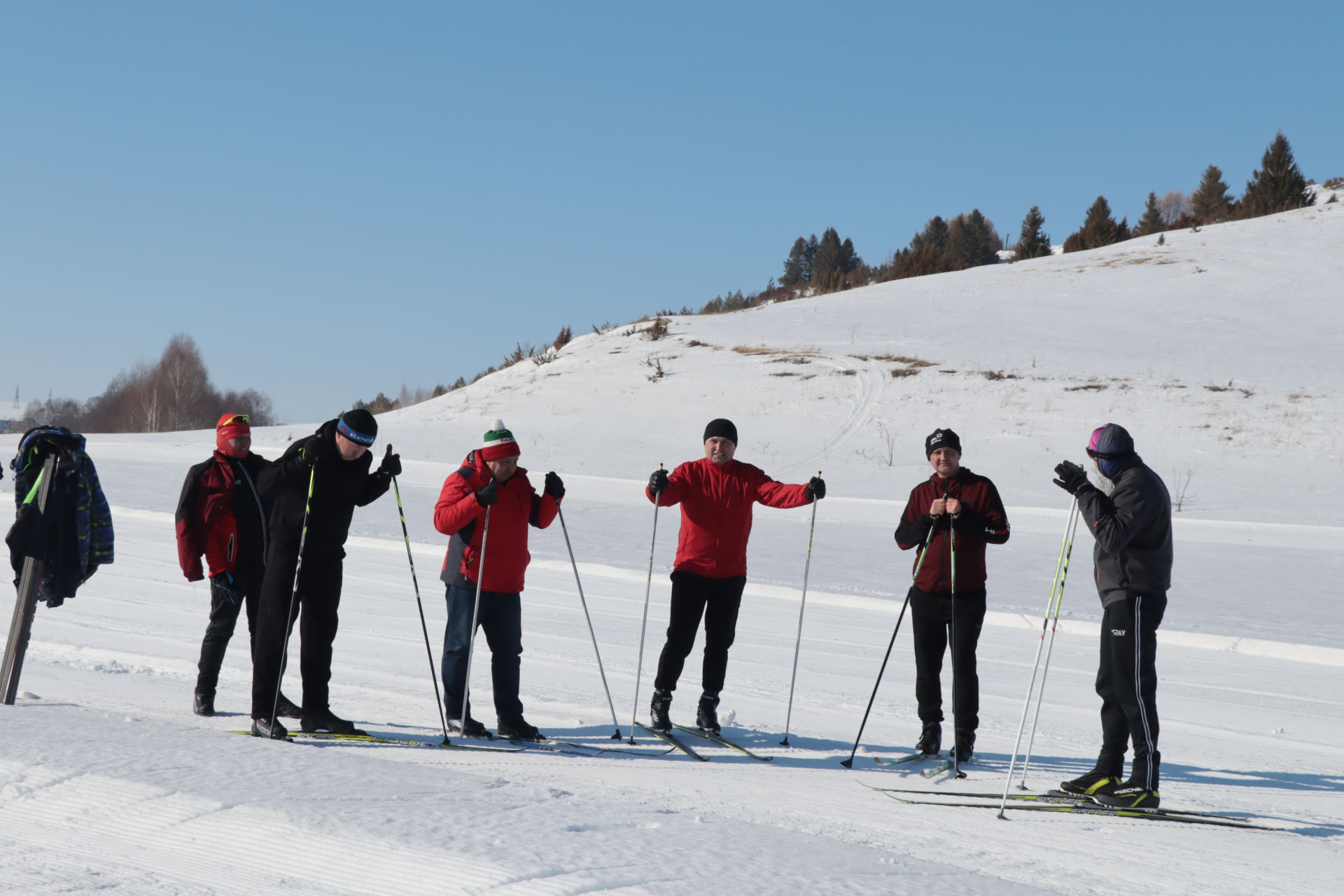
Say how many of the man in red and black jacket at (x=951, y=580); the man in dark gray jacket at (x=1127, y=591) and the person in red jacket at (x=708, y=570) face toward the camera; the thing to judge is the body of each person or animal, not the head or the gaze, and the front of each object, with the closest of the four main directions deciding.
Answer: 2

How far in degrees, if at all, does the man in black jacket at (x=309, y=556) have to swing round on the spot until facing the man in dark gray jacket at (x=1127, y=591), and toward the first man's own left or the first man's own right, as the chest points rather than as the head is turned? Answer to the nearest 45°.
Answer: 0° — they already face them

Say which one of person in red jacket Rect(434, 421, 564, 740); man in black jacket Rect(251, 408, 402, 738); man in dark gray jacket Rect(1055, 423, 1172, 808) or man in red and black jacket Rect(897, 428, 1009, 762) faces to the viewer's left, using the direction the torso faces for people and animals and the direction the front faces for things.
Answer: man in dark gray jacket Rect(1055, 423, 1172, 808)

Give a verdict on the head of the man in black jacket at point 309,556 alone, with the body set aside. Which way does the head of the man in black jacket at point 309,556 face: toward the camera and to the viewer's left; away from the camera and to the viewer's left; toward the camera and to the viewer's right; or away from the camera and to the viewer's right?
toward the camera and to the viewer's right

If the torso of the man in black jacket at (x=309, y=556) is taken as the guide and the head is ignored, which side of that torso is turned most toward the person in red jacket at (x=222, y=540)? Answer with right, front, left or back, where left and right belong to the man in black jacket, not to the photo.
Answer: back

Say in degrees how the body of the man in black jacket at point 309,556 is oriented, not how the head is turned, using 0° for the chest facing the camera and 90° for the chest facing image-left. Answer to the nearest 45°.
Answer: approximately 315°

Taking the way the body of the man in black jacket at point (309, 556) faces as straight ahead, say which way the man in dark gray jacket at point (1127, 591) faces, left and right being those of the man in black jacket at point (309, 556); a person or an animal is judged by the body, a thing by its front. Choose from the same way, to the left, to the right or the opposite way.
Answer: the opposite way

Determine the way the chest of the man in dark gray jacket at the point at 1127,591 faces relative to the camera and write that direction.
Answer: to the viewer's left

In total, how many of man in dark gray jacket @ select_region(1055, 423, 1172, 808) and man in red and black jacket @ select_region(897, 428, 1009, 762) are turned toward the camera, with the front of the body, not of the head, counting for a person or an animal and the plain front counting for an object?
1

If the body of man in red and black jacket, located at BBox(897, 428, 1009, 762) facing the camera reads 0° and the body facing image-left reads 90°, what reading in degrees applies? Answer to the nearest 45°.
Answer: approximately 0°
